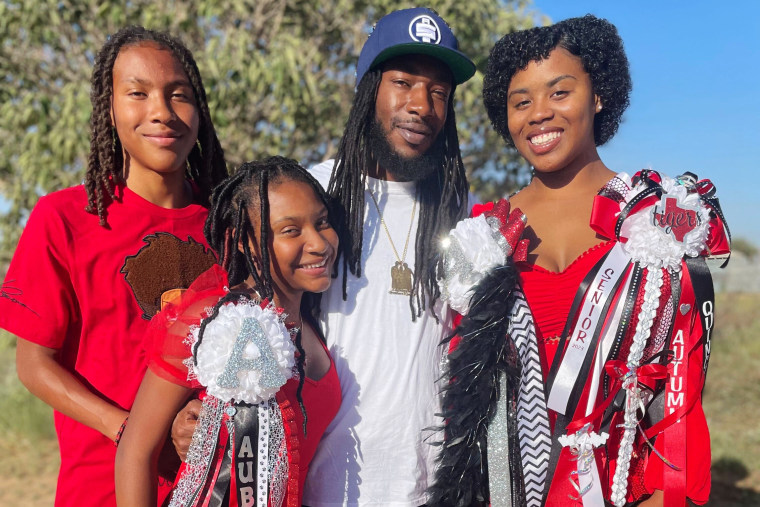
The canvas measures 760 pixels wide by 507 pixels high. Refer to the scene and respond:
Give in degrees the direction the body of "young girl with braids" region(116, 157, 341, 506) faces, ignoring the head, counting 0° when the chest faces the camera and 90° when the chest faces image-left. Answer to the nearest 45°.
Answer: approximately 315°

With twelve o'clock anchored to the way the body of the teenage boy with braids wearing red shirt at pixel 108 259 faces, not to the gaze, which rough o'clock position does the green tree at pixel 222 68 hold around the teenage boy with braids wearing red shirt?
The green tree is roughly at 8 o'clock from the teenage boy with braids wearing red shirt.

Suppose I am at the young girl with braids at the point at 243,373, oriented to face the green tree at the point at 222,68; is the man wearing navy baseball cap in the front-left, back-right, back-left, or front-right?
front-right

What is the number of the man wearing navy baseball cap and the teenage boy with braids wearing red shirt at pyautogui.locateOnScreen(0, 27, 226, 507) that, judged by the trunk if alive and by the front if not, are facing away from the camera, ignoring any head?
0

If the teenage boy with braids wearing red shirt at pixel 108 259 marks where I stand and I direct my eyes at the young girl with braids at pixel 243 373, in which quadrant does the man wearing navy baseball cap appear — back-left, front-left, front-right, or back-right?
front-left

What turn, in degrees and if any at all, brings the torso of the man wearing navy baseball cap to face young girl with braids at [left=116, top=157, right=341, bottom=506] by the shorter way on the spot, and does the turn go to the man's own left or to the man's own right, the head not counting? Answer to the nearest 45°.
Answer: approximately 45° to the man's own right

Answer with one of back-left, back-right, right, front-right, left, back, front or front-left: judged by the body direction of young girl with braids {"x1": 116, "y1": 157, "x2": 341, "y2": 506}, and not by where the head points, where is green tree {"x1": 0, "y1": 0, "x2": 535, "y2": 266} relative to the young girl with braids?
back-left

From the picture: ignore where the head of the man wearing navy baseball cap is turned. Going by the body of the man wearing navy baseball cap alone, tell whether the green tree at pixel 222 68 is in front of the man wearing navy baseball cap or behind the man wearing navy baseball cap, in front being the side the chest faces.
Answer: behind

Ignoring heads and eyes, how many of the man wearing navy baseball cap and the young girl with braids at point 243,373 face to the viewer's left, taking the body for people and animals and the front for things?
0

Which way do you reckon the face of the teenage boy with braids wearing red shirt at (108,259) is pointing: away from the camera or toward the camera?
toward the camera

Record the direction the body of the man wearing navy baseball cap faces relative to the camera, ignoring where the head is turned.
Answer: toward the camera

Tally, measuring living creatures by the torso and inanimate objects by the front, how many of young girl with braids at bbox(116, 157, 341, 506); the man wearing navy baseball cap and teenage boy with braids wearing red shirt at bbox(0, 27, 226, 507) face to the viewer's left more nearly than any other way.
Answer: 0
